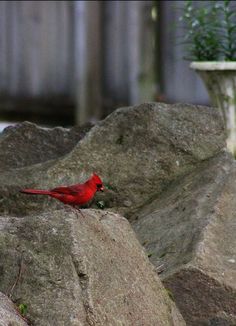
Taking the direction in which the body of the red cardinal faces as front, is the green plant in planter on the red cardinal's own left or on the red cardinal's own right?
on the red cardinal's own left

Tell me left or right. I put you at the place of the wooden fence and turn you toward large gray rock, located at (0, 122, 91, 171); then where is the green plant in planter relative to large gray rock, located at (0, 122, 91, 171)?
left

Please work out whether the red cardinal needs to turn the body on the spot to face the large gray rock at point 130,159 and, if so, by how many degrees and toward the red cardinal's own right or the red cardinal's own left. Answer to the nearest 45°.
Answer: approximately 90° to the red cardinal's own left

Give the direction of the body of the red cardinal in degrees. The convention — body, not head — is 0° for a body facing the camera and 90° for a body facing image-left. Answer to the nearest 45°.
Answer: approximately 270°

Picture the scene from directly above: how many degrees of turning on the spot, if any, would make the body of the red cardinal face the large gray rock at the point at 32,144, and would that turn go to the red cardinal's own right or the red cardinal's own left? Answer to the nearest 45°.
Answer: approximately 90° to the red cardinal's own left

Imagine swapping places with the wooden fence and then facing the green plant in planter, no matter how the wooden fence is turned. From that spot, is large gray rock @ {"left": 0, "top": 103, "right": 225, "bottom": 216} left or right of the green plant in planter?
right

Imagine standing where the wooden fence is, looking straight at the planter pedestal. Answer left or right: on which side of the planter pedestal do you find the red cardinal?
right

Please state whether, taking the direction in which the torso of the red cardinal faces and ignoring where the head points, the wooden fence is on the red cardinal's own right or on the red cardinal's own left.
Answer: on the red cardinal's own left
